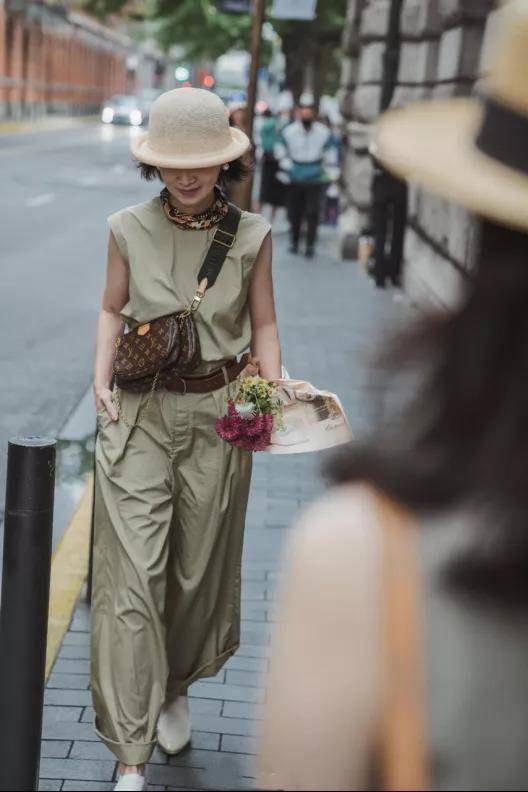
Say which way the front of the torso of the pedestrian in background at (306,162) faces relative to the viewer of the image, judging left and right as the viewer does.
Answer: facing the viewer

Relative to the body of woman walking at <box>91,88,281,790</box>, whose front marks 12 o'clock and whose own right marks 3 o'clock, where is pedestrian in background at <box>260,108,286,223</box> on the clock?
The pedestrian in background is roughly at 6 o'clock from the woman walking.

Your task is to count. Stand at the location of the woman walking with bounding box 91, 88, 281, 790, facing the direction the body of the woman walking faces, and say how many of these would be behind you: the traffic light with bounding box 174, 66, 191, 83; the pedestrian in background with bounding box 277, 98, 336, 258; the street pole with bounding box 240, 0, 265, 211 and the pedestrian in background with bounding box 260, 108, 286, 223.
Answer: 4

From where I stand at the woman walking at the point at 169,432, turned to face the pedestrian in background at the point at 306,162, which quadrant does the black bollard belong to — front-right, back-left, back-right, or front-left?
back-left

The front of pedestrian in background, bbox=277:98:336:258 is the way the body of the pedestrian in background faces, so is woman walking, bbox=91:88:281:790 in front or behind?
in front

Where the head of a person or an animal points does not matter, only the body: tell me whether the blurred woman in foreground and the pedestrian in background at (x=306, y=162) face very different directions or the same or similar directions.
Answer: very different directions

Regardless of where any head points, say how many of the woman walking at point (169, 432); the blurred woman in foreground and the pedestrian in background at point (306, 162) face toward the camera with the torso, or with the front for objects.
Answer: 2

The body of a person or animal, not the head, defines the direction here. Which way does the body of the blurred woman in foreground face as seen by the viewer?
away from the camera

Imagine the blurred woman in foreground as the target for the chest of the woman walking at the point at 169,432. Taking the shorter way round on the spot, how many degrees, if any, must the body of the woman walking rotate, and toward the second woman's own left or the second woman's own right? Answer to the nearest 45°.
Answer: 0° — they already face them

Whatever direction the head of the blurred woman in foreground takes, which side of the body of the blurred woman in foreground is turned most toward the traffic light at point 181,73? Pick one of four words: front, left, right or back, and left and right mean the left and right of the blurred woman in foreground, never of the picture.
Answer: front

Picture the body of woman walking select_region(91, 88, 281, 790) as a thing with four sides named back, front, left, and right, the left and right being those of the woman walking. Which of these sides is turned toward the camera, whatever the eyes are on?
front

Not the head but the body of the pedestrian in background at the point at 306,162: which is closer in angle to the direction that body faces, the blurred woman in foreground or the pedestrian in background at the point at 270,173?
the blurred woman in foreground

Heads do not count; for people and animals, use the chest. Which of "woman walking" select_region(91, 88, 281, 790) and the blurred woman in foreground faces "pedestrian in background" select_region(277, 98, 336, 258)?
the blurred woman in foreground
